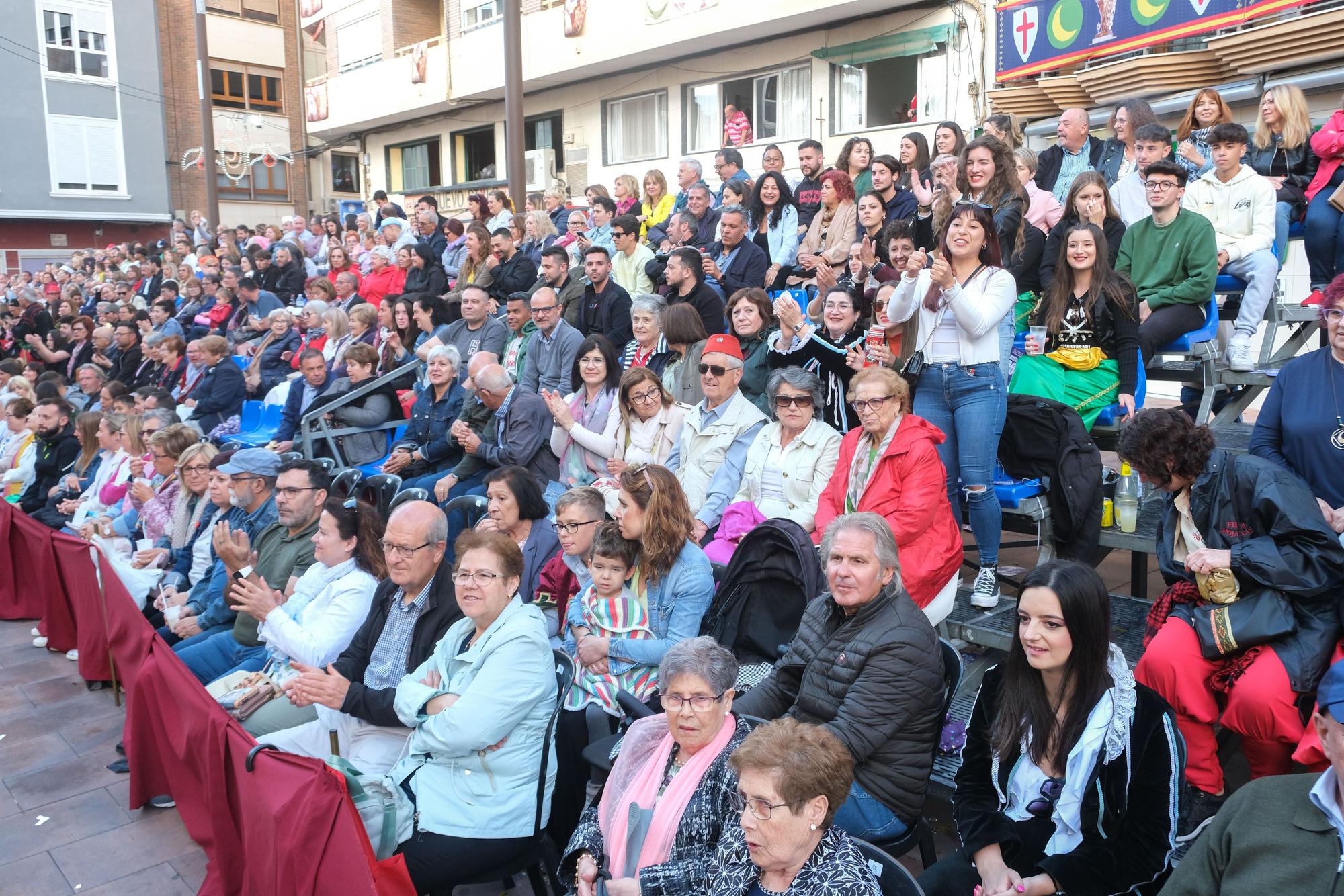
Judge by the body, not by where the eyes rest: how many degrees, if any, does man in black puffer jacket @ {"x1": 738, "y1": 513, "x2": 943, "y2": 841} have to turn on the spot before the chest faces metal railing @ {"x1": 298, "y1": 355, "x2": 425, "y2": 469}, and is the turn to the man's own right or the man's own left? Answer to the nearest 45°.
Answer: approximately 90° to the man's own right

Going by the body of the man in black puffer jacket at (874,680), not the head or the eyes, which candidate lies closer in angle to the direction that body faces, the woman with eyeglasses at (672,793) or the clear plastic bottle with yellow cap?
the woman with eyeglasses

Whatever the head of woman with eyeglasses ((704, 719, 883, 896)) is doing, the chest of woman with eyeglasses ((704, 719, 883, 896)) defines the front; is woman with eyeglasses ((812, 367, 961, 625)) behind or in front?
behind

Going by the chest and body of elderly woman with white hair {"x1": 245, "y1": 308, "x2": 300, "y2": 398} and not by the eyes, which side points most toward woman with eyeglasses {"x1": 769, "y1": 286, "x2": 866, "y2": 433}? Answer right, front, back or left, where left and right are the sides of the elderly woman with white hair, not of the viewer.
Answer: left

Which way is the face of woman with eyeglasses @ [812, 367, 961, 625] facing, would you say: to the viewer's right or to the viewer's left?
to the viewer's left

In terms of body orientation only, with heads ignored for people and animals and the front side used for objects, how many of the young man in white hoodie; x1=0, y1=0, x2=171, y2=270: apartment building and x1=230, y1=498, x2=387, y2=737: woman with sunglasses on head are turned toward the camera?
2

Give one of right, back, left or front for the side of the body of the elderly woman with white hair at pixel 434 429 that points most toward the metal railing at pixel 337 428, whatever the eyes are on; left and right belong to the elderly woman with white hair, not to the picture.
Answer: right

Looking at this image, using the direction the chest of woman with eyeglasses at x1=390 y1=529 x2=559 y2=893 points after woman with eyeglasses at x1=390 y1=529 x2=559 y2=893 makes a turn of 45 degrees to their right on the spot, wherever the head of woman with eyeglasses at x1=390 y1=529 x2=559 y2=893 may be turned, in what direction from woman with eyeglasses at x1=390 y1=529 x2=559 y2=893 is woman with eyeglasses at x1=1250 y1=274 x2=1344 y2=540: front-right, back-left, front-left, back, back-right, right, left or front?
back

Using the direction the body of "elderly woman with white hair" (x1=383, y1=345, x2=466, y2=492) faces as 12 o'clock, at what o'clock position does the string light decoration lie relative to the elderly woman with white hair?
The string light decoration is roughly at 4 o'clock from the elderly woman with white hair.

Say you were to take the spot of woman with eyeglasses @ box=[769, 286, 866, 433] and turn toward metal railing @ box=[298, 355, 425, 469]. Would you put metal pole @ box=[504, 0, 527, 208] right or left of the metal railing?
right

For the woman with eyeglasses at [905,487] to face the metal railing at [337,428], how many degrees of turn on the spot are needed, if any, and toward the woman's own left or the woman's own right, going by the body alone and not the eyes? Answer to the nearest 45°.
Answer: approximately 90° to the woman's own right

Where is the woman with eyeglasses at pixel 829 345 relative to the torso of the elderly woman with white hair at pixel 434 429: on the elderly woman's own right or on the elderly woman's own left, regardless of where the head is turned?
on the elderly woman's own left
